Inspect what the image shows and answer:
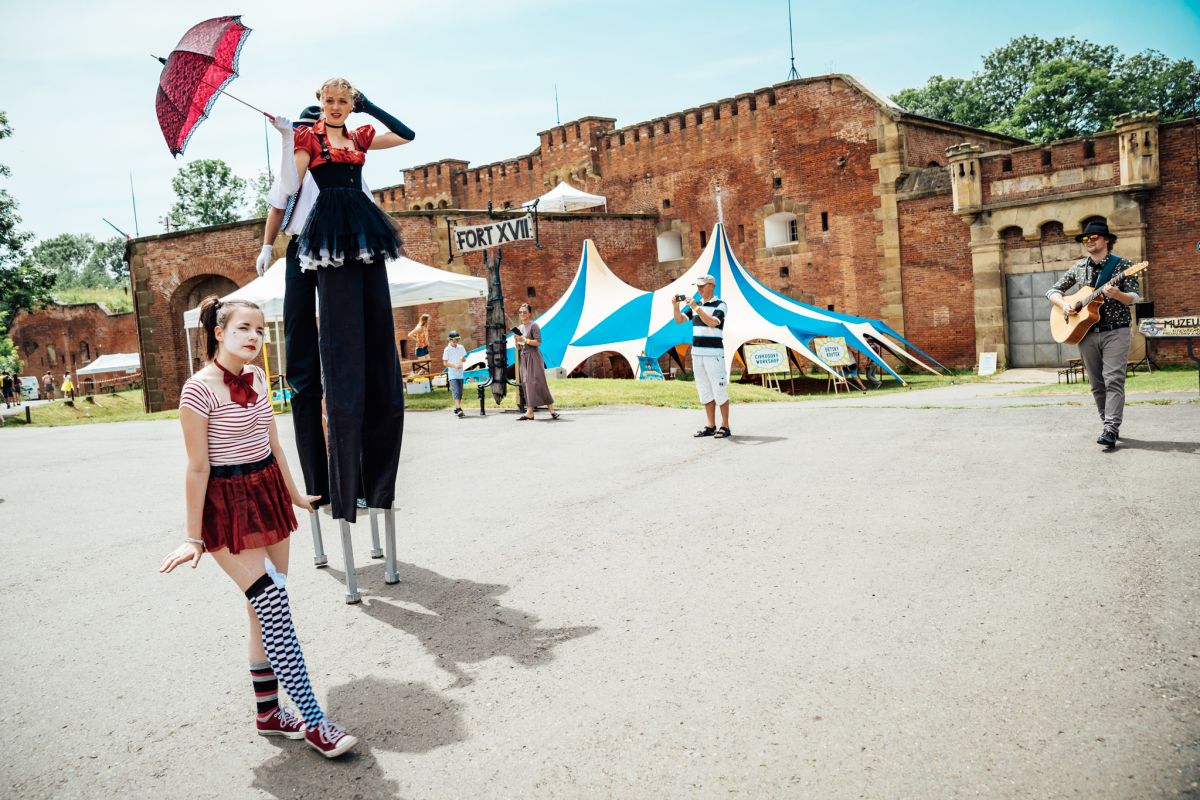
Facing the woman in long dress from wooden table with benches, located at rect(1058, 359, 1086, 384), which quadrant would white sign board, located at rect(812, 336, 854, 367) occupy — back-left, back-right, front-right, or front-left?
front-right

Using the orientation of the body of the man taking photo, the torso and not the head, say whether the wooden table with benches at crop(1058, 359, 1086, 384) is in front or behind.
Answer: behind

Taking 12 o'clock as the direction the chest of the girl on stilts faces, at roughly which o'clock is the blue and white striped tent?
The blue and white striped tent is roughly at 7 o'clock from the girl on stilts.

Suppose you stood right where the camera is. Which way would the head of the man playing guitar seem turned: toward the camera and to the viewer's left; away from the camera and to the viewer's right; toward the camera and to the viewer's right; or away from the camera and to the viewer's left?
toward the camera and to the viewer's left

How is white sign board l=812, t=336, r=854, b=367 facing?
toward the camera

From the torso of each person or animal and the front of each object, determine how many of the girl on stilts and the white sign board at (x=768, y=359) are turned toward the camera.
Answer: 2

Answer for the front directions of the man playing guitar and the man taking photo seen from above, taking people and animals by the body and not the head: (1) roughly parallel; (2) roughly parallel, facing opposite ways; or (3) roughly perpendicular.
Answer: roughly parallel

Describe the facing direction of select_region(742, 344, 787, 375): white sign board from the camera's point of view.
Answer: facing the viewer

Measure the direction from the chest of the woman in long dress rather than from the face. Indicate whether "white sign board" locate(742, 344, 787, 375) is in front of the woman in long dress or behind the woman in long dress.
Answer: behind

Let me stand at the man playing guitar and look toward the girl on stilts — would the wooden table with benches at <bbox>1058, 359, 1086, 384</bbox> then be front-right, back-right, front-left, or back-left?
back-right

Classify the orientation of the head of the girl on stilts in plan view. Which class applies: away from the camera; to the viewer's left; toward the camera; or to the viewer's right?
toward the camera

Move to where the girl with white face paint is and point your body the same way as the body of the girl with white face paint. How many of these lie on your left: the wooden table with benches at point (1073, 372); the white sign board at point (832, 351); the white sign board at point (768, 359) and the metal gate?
4

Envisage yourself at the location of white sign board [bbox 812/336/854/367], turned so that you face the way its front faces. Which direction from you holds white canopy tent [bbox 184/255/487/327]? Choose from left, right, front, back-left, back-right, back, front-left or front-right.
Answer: front-right

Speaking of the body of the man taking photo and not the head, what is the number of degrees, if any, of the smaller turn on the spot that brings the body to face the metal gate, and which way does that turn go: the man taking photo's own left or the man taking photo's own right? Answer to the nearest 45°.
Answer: approximately 180°

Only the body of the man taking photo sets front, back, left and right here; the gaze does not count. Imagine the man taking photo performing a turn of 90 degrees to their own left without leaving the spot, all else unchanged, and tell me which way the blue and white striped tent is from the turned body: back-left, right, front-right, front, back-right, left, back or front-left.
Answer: back-left
